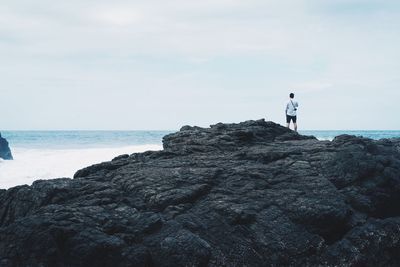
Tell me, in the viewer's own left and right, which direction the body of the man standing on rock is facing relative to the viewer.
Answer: facing away from the viewer
